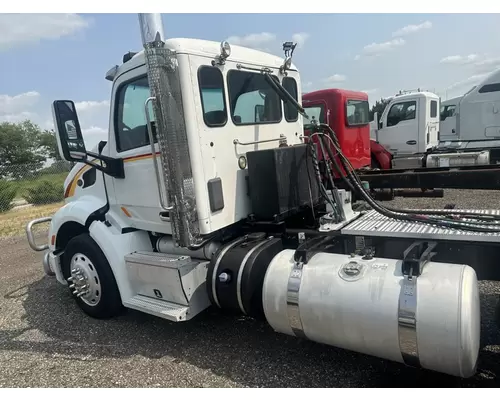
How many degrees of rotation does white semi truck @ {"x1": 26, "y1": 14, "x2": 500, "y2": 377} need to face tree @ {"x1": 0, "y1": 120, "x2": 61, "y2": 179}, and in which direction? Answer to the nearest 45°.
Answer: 0° — it already faces it

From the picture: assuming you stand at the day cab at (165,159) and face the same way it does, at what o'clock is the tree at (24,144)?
The tree is roughly at 1 o'clock from the day cab.

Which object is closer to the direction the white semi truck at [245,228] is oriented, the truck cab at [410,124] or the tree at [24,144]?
the tree

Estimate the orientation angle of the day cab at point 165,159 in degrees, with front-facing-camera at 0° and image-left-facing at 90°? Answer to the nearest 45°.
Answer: approximately 135°

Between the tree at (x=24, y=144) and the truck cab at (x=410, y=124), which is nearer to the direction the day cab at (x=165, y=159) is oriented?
the tree

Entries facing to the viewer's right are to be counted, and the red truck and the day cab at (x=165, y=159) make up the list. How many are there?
0

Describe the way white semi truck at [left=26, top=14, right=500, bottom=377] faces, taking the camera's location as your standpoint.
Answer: facing away from the viewer and to the left of the viewer

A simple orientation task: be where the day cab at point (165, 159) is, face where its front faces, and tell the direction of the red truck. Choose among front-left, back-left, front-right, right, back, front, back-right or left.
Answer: right
